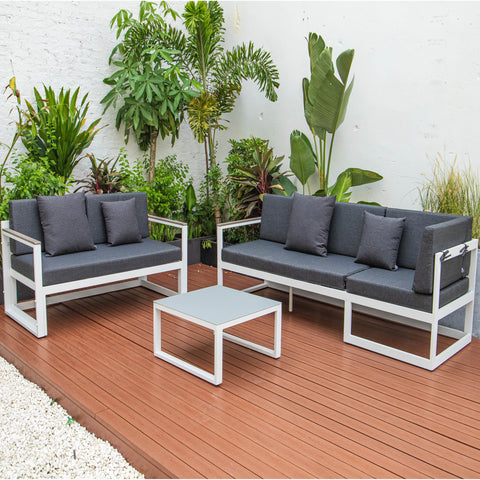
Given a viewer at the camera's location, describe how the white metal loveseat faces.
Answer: facing the viewer and to the right of the viewer

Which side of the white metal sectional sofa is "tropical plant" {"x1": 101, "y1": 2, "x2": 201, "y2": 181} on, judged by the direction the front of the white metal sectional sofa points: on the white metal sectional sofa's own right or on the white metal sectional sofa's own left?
on the white metal sectional sofa's own right

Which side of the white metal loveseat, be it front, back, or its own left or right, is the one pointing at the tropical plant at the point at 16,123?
back

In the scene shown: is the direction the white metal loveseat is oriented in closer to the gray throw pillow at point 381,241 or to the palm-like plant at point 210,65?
the gray throw pillow

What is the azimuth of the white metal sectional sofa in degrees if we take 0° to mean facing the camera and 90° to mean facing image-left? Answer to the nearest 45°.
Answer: approximately 45°

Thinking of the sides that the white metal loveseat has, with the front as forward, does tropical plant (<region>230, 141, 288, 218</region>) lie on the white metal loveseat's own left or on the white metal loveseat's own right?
on the white metal loveseat's own left

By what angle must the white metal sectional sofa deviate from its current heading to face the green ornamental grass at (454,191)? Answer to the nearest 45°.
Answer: approximately 180°

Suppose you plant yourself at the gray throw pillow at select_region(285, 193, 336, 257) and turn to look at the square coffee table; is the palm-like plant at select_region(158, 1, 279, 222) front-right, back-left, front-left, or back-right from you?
back-right

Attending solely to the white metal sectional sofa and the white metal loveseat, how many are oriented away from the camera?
0

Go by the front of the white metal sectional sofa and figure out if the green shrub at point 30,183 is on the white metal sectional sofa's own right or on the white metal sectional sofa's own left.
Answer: on the white metal sectional sofa's own right

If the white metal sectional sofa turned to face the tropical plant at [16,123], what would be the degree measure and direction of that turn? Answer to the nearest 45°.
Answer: approximately 45° to its right

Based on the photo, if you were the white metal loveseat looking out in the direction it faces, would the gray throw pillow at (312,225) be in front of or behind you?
in front
